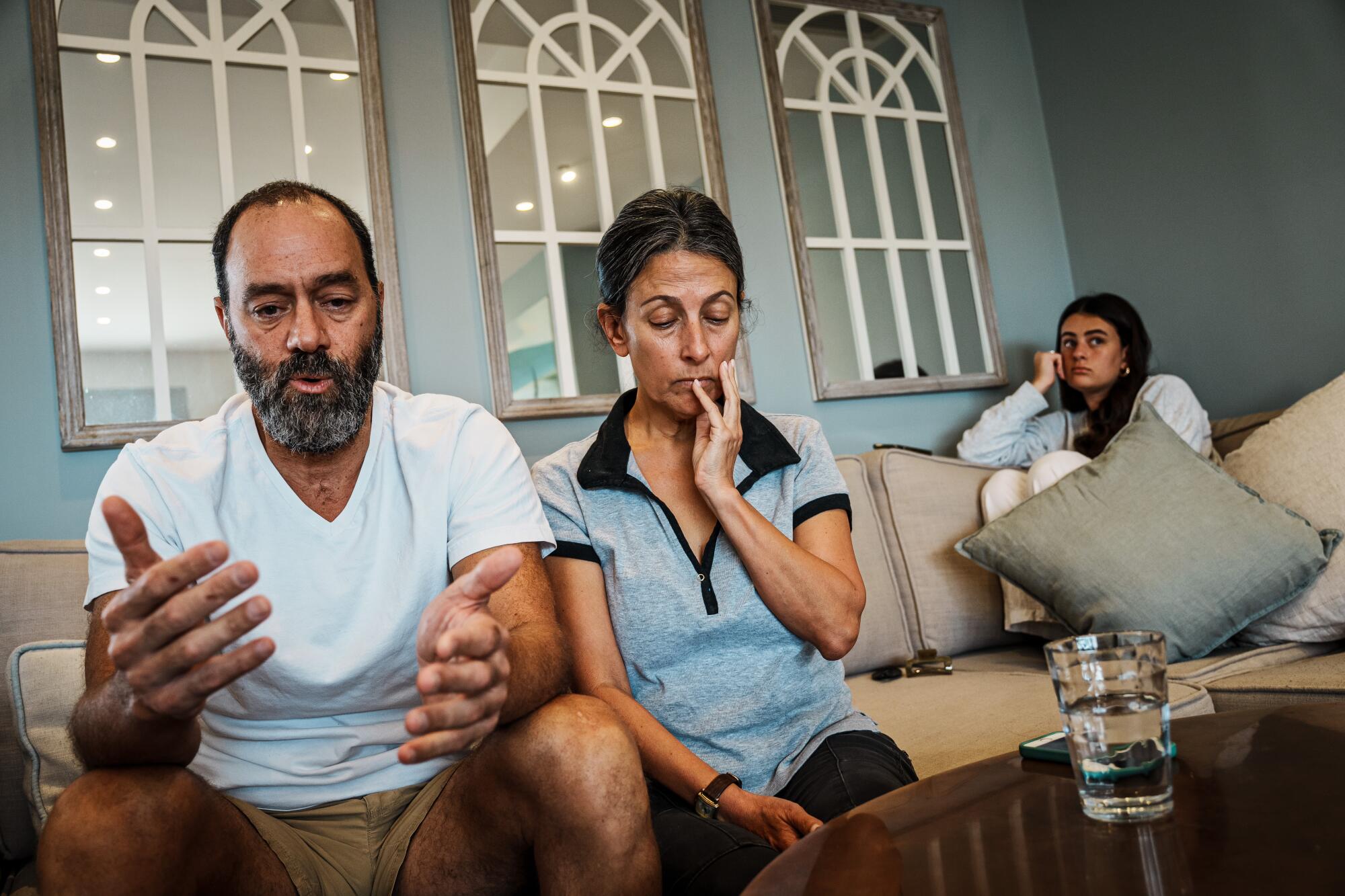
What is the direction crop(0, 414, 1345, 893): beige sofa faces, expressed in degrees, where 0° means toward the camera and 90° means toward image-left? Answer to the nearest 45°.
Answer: approximately 0°

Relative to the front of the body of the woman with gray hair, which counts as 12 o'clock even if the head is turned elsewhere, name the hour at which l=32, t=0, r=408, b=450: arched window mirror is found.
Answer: The arched window mirror is roughly at 4 o'clock from the woman with gray hair.

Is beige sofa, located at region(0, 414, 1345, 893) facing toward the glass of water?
yes

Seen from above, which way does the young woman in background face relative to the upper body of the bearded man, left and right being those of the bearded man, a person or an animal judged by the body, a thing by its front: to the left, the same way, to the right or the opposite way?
to the right

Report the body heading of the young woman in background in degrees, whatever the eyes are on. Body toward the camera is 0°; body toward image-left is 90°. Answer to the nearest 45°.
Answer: approximately 45°

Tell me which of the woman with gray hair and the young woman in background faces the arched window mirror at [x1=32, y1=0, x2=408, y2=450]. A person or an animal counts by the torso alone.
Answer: the young woman in background

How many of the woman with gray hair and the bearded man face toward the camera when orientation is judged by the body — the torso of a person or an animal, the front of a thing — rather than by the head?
2

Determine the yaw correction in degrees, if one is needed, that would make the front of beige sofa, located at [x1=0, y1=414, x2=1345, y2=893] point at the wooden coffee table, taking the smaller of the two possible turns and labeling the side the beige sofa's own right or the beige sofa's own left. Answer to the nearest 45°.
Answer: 0° — it already faces it

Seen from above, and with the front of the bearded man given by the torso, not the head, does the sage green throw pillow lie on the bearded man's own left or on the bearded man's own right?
on the bearded man's own left
